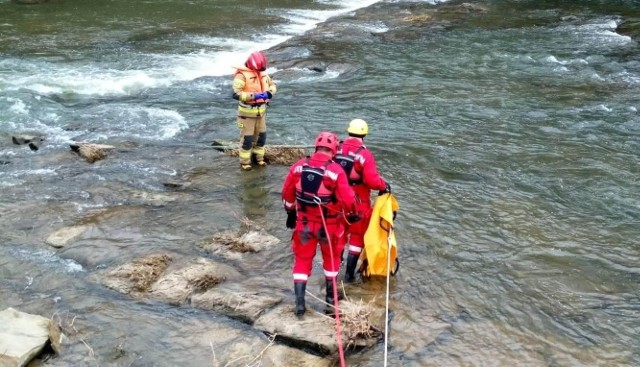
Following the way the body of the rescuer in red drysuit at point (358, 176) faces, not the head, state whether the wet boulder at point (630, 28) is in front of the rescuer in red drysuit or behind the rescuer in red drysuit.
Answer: in front

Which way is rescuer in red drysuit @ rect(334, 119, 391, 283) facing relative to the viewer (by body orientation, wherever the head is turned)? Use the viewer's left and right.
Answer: facing away from the viewer and to the right of the viewer

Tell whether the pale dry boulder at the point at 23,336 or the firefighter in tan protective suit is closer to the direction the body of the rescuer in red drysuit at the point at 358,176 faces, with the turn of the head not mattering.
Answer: the firefighter in tan protective suit

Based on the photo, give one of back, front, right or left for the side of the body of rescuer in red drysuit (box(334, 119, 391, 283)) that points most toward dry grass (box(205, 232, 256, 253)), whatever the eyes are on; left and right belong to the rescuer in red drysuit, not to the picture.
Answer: left

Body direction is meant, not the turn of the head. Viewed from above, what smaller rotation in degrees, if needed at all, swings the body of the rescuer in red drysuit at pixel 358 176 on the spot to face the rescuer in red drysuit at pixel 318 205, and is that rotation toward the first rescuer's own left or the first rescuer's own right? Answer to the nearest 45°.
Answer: approximately 180°

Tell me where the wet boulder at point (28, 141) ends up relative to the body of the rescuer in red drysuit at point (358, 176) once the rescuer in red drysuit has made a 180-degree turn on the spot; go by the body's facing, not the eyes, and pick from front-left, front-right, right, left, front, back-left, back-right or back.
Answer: right

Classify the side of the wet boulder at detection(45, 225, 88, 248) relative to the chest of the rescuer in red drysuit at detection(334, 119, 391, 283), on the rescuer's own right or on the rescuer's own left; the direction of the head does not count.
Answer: on the rescuer's own left

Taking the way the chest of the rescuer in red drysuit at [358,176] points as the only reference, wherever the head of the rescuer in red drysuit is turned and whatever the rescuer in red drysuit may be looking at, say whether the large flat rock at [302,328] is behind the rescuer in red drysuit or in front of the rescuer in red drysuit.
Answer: behind
